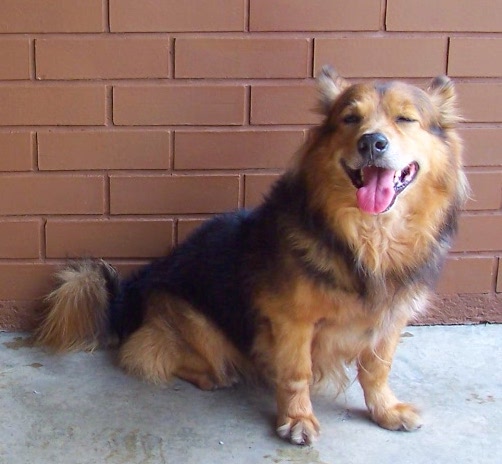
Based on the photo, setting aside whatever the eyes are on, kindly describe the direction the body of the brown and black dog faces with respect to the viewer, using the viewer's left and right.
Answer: facing the viewer and to the right of the viewer
